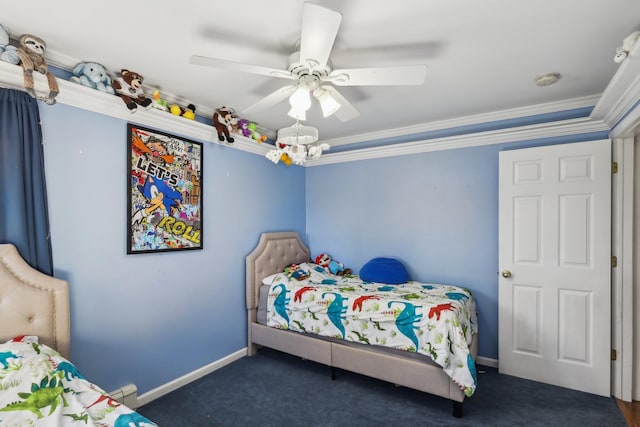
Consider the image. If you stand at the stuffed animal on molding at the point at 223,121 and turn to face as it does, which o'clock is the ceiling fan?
The ceiling fan is roughly at 1 o'clock from the stuffed animal on molding.

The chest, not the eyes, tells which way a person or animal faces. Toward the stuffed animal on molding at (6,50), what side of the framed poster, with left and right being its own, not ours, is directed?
right

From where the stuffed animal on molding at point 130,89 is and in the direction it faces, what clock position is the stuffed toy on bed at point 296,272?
The stuffed toy on bed is roughly at 10 o'clock from the stuffed animal on molding.

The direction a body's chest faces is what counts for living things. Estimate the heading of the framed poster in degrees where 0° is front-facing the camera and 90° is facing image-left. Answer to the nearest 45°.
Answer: approximately 315°

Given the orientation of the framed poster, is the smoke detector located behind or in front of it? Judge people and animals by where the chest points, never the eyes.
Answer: in front

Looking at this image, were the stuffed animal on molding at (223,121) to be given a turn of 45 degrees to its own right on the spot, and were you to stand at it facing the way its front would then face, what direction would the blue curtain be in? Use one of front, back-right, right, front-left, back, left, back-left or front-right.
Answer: front-right

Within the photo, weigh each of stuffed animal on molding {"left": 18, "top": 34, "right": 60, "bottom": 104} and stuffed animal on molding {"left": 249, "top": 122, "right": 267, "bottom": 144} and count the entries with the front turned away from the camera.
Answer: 0

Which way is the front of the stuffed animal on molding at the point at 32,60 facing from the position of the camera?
facing the viewer and to the right of the viewer

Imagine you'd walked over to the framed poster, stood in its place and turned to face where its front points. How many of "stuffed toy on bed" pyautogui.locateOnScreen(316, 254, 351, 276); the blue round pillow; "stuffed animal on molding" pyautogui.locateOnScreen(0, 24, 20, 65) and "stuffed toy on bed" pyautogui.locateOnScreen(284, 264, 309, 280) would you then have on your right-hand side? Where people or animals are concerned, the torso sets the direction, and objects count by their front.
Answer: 1

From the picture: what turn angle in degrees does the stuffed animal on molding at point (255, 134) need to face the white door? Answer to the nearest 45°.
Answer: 0° — it already faces it

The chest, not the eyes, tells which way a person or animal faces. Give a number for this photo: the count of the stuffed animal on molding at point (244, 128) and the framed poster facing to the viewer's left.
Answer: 0

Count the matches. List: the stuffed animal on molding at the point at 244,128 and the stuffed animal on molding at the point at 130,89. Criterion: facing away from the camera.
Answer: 0
